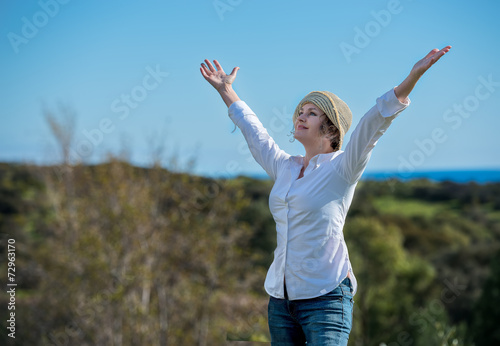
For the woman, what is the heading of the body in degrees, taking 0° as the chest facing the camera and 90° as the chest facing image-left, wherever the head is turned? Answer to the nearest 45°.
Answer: approximately 45°
